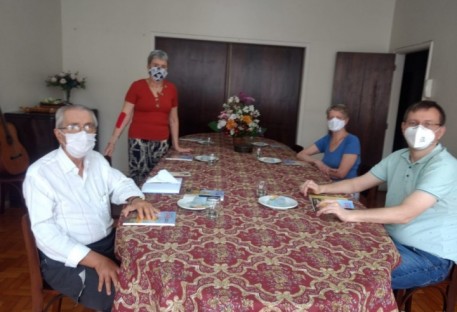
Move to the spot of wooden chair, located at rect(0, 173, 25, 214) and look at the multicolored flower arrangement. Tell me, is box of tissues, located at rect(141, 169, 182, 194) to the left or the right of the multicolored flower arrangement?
right

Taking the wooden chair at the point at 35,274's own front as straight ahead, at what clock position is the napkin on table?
The napkin on table is roughly at 11 o'clock from the wooden chair.

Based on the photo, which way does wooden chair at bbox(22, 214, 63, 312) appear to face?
to the viewer's right

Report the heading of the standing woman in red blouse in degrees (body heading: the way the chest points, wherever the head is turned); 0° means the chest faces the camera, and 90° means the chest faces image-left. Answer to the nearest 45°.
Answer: approximately 0°

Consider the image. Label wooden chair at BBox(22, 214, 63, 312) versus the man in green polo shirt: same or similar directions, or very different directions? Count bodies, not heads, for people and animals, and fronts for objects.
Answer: very different directions
